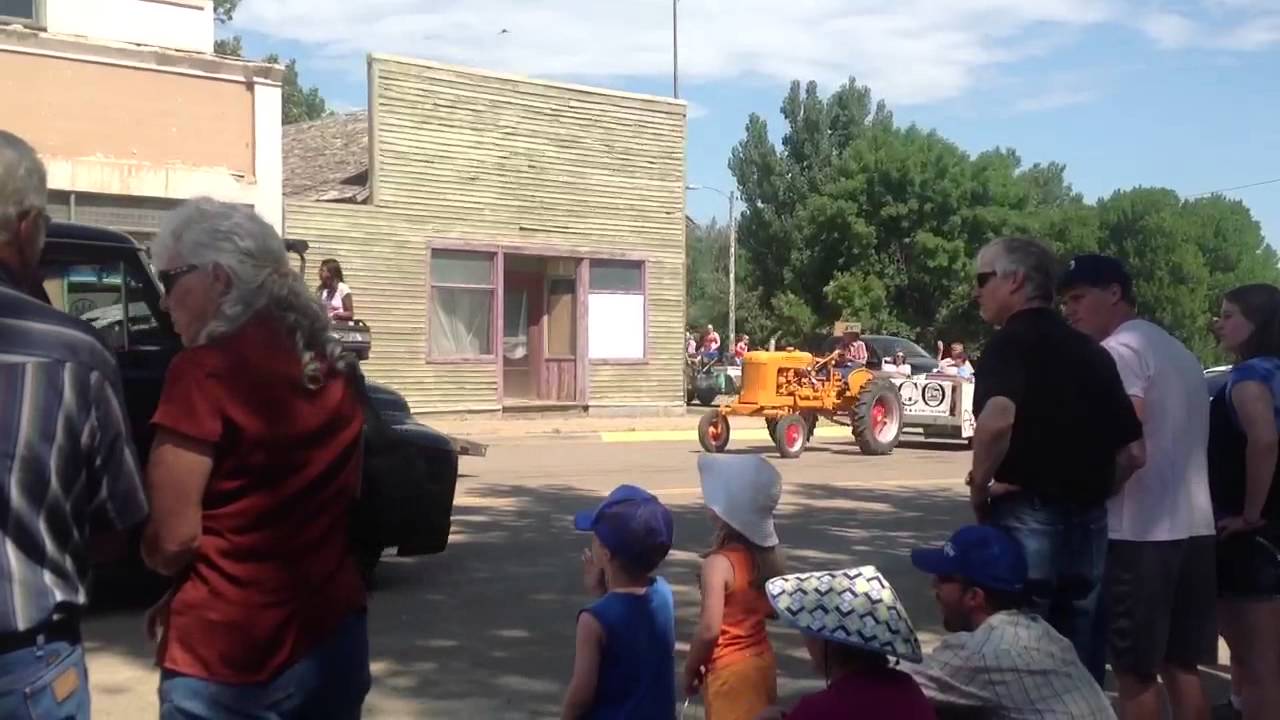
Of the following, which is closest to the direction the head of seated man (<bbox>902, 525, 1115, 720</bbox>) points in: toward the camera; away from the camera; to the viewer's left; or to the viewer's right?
to the viewer's left

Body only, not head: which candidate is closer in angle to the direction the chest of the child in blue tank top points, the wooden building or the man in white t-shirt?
the wooden building

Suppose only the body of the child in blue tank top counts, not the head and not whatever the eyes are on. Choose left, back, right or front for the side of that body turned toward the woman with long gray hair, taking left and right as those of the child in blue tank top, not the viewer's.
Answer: left

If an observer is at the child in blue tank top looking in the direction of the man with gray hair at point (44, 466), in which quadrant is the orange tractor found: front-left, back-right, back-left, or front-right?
back-right

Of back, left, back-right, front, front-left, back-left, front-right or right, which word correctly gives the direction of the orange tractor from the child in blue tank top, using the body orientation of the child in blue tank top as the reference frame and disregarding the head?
front-right

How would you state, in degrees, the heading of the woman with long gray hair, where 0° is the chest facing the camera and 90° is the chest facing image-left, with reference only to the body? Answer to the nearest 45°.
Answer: approximately 135°

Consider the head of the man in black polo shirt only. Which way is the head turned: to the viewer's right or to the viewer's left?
to the viewer's left

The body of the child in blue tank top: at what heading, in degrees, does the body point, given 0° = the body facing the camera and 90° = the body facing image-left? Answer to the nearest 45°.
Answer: approximately 135°

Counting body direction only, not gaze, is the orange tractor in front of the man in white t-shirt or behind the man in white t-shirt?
in front

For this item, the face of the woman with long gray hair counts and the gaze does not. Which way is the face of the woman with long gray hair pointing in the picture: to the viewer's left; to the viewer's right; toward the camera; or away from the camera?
to the viewer's left

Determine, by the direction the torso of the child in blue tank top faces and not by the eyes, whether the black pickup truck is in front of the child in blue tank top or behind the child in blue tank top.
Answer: in front
